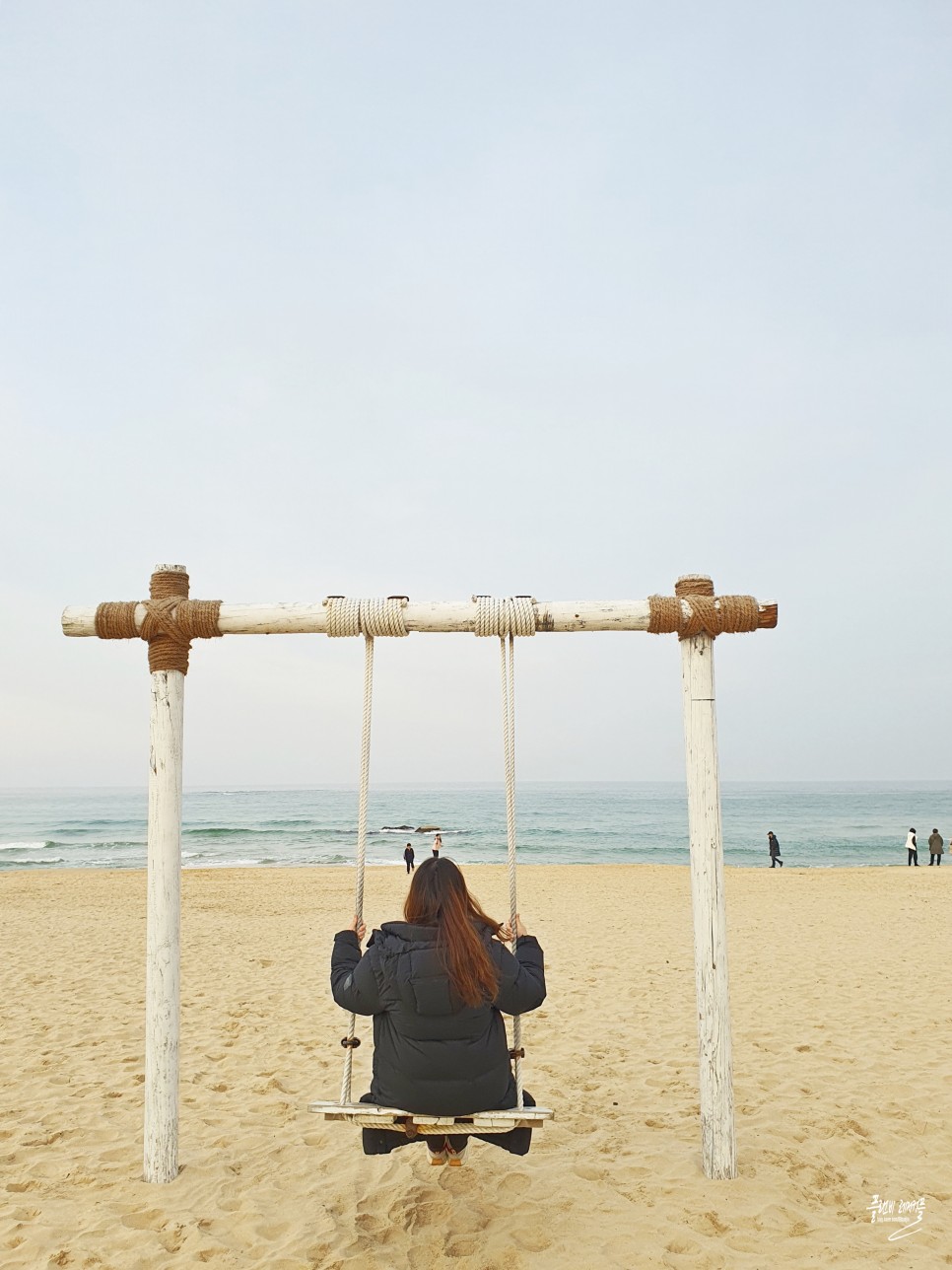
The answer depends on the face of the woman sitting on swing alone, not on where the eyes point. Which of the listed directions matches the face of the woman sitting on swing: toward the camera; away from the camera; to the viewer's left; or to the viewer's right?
away from the camera

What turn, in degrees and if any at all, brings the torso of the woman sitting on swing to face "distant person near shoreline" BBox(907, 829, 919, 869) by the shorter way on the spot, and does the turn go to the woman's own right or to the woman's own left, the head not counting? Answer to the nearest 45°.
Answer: approximately 45° to the woman's own right

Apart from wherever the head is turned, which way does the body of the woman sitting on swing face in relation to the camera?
away from the camera

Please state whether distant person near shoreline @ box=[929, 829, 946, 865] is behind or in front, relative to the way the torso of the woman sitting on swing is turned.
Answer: in front
